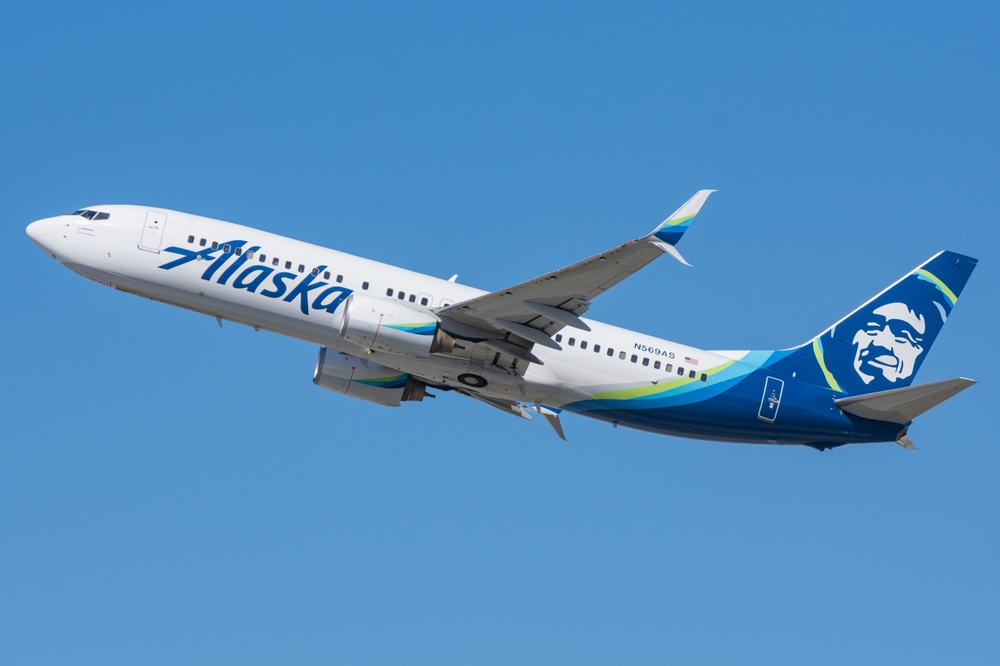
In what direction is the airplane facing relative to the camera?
to the viewer's left
